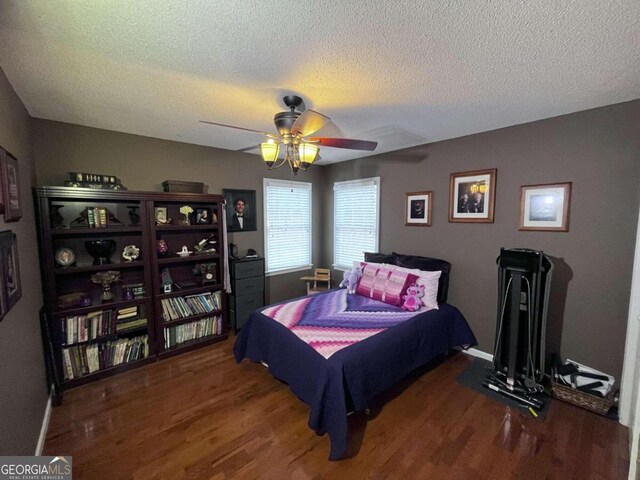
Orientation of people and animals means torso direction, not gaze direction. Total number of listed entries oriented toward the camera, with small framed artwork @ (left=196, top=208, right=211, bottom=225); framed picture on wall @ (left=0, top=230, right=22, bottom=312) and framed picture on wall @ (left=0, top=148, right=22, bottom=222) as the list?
1

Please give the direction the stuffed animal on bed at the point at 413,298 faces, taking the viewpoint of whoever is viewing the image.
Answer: facing the viewer and to the left of the viewer

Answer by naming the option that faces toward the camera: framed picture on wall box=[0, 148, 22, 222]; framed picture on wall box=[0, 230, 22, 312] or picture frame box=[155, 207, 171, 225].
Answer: the picture frame

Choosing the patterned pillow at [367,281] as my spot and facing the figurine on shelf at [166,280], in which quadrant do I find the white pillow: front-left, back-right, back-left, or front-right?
back-left

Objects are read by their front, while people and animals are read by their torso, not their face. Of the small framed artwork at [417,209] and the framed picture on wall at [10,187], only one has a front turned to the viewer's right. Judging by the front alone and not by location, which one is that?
the framed picture on wall

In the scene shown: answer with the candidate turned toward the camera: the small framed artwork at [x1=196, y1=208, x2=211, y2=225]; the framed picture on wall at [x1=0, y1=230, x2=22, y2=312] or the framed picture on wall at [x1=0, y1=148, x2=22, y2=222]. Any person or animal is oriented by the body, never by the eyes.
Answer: the small framed artwork

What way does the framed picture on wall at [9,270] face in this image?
to the viewer's right

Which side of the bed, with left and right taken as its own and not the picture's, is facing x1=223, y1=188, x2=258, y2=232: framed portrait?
right

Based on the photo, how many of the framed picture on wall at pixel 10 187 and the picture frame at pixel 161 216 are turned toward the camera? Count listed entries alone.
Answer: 1

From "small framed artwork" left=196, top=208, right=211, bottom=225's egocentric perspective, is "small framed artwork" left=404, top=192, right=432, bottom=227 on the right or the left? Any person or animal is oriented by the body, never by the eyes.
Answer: on its left

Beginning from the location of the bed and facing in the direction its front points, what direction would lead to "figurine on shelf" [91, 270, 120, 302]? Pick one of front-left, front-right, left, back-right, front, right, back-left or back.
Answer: front-right

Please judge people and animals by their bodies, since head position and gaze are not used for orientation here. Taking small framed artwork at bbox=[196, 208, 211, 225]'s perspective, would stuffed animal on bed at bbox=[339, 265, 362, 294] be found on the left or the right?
on its left

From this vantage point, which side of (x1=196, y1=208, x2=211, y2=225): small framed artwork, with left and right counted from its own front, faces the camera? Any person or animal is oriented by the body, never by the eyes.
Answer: front
